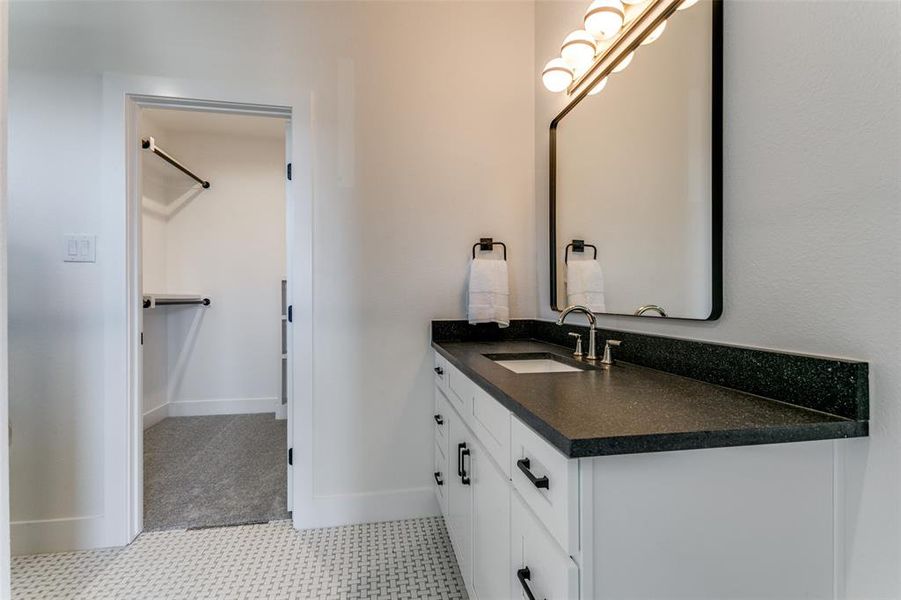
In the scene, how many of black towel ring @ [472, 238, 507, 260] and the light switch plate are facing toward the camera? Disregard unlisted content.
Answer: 2

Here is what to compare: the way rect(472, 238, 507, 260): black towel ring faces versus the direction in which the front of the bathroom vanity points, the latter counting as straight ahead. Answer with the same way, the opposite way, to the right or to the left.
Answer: to the left

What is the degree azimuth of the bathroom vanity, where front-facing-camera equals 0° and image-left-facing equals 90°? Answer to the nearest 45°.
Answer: approximately 45°

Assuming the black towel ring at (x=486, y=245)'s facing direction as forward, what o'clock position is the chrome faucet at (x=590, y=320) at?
The chrome faucet is roughly at 11 o'clock from the black towel ring.

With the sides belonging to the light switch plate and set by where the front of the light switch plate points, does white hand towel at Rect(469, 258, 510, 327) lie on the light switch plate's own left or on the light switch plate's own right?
on the light switch plate's own left

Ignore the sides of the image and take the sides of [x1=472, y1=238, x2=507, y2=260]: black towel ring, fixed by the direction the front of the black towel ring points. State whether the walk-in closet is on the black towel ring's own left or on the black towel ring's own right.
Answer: on the black towel ring's own right

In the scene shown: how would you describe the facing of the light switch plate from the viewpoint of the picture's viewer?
facing the viewer

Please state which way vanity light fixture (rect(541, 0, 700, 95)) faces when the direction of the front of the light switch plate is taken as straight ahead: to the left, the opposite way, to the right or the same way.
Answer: to the right

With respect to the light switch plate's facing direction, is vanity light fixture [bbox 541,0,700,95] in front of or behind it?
in front

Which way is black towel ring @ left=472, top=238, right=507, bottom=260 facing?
toward the camera
